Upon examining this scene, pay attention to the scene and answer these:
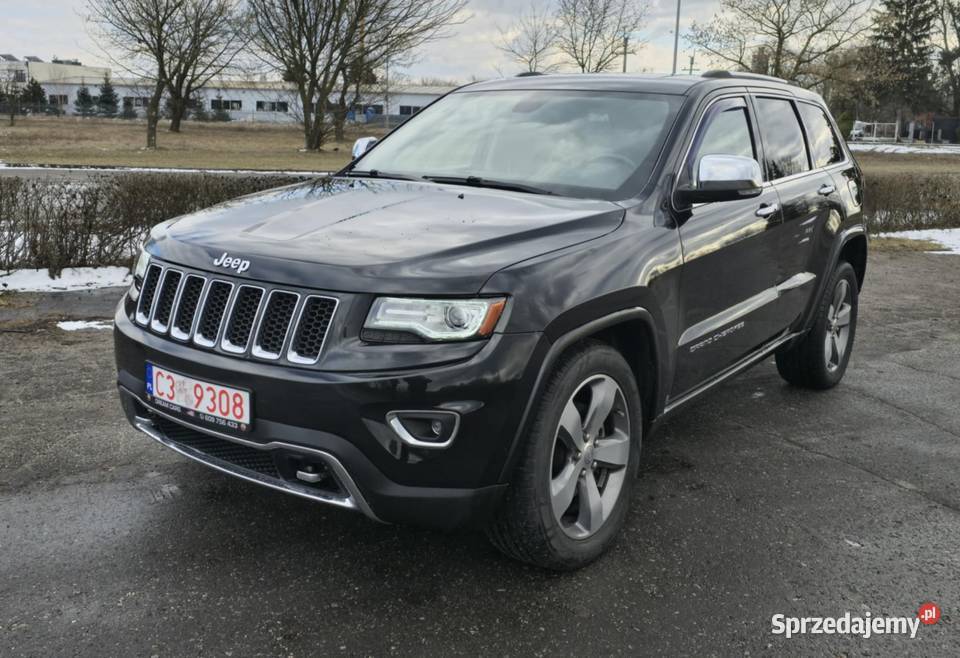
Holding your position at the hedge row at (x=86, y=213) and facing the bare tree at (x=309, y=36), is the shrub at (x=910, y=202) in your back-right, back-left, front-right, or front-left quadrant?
front-right

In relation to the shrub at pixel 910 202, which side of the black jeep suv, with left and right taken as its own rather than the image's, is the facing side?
back

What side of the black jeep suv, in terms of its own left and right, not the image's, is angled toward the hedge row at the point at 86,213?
right

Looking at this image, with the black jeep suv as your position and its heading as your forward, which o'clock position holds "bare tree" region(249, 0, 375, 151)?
The bare tree is roughly at 4 o'clock from the black jeep suv.

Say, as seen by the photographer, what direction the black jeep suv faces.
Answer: facing the viewer and to the left of the viewer

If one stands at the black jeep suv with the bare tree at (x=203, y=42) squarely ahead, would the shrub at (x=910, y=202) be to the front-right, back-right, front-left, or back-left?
front-right

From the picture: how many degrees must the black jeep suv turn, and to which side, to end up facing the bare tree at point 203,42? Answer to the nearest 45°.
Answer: approximately 135° to its right

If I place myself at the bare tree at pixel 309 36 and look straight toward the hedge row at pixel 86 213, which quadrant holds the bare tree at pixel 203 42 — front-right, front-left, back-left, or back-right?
back-right

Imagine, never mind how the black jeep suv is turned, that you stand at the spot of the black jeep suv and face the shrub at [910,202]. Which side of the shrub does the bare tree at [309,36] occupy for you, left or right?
left

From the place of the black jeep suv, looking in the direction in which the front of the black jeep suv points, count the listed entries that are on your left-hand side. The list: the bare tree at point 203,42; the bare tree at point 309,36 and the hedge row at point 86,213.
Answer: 0

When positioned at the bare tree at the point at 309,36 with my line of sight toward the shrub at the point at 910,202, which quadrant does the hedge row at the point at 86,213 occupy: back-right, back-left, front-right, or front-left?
front-right
